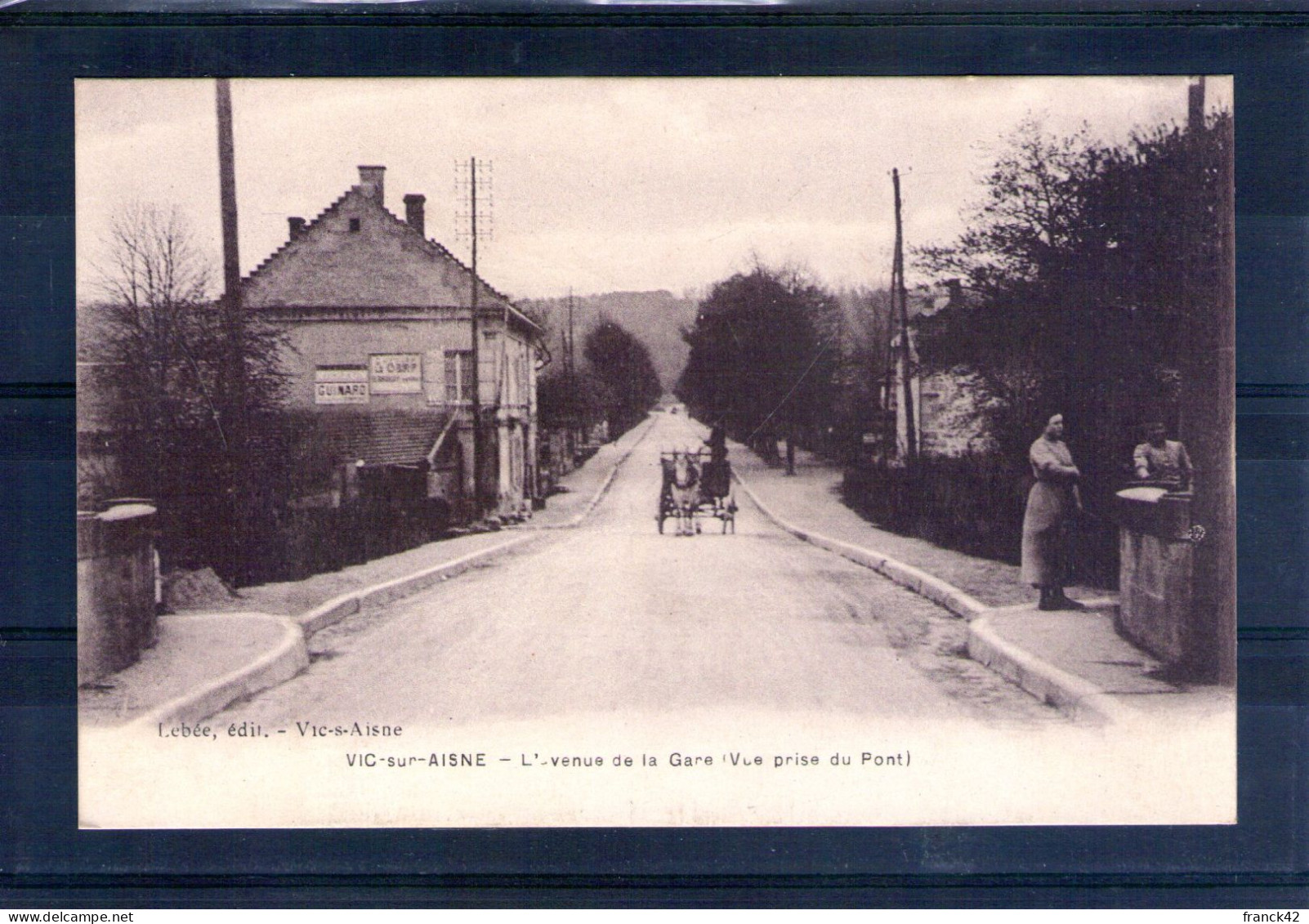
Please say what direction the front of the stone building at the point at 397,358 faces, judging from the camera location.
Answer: facing to the right of the viewer

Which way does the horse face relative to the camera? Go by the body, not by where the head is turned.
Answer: toward the camera

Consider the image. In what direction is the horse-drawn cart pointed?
toward the camera

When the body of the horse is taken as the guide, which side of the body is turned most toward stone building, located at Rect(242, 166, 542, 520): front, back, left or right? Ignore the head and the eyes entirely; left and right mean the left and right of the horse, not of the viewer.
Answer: right

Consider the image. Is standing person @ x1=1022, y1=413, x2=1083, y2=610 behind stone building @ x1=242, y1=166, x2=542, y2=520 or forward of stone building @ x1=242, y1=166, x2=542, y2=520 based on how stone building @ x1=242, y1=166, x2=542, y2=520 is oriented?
forward

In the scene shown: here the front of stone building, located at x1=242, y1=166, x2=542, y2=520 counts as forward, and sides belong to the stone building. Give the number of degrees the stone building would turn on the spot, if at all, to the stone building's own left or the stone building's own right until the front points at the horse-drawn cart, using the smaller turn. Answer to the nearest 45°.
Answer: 0° — it already faces it

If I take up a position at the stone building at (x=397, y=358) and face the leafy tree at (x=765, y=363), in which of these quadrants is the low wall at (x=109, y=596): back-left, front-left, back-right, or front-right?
back-right
